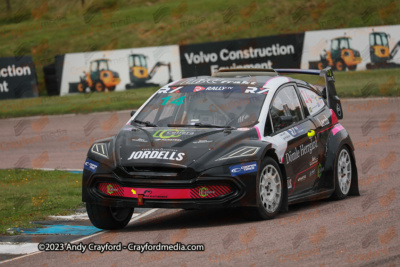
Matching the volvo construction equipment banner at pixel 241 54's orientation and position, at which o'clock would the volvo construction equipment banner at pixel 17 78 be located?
the volvo construction equipment banner at pixel 17 78 is roughly at 3 o'clock from the volvo construction equipment banner at pixel 241 54.

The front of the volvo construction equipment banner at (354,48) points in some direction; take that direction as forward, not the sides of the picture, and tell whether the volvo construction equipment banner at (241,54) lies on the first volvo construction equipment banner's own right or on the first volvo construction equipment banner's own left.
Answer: on the first volvo construction equipment banner's own right

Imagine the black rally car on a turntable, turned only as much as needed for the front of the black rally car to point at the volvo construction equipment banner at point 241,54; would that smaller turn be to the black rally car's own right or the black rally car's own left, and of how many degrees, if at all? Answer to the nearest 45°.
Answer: approximately 135° to the black rally car's own right

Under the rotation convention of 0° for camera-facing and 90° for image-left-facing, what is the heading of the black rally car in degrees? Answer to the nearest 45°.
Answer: approximately 45°

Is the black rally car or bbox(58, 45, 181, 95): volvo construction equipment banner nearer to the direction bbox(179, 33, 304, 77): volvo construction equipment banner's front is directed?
the black rally car

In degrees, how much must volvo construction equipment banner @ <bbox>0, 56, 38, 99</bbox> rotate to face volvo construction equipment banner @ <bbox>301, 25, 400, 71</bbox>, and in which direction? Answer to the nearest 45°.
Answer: approximately 90° to its left

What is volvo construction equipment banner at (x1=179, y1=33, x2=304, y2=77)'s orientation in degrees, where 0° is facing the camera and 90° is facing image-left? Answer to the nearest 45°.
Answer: approximately 0°

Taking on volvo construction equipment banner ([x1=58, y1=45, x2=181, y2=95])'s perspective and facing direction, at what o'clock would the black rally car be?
The black rally car is roughly at 12 o'clock from the volvo construction equipment banner.

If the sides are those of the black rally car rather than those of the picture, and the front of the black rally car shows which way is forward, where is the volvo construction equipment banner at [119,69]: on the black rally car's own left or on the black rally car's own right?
on the black rally car's own right

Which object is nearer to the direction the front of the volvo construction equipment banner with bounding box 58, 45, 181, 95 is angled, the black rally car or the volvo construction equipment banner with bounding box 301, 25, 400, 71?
the black rally car
